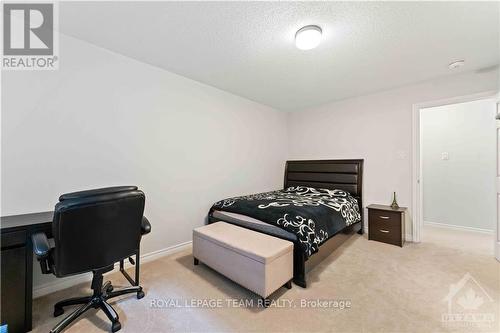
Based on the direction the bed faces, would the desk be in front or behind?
in front

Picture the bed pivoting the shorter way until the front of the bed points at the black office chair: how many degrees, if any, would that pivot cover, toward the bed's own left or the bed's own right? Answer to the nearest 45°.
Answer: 0° — it already faces it

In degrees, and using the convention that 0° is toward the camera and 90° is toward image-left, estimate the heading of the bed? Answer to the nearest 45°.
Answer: approximately 45°

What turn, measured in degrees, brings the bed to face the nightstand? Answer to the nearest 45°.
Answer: approximately 135° to its left
